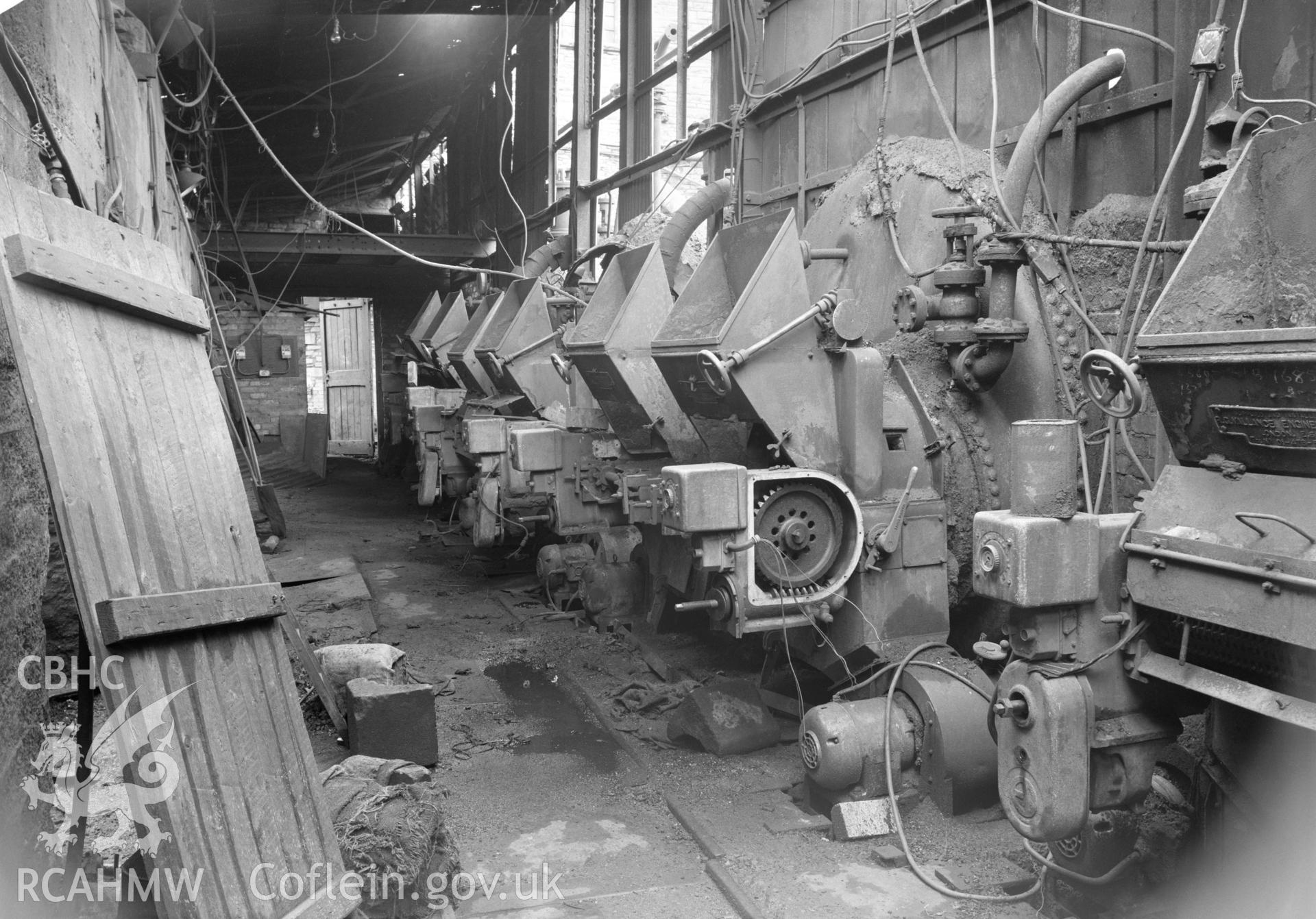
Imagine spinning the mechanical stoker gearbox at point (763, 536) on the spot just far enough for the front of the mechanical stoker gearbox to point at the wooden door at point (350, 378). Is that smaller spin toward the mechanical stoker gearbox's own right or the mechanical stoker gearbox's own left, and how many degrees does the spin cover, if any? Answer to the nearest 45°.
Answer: approximately 90° to the mechanical stoker gearbox's own right

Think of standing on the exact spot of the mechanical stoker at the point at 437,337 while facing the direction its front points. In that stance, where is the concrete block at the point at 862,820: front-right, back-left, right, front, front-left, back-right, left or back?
front-left

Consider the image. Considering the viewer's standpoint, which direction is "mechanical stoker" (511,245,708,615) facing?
facing the viewer and to the left of the viewer

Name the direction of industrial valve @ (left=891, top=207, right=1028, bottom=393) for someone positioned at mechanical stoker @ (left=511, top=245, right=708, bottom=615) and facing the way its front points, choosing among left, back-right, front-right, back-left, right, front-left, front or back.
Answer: left

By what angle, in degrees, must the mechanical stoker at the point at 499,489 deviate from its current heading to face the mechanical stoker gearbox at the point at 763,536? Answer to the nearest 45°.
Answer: approximately 45° to its left

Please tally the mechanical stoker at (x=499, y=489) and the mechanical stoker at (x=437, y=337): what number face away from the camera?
0
